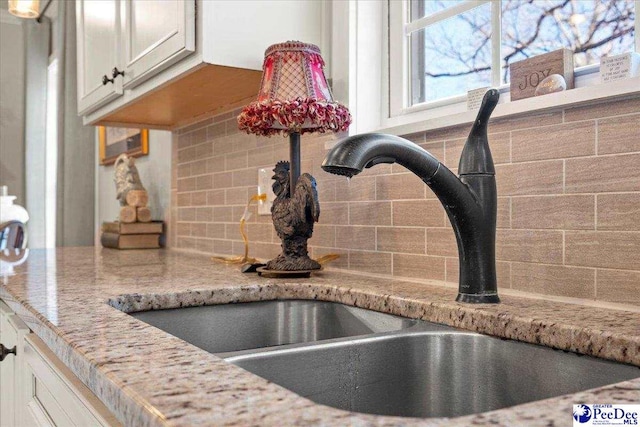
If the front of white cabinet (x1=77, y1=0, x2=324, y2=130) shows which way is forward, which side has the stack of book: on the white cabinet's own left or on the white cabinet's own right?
on the white cabinet's own right

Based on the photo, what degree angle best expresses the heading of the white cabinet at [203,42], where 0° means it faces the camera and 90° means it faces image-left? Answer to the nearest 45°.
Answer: approximately 45°

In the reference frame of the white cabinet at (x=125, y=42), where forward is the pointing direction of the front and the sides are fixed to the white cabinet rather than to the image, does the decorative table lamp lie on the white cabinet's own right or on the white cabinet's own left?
on the white cabinet's own left
